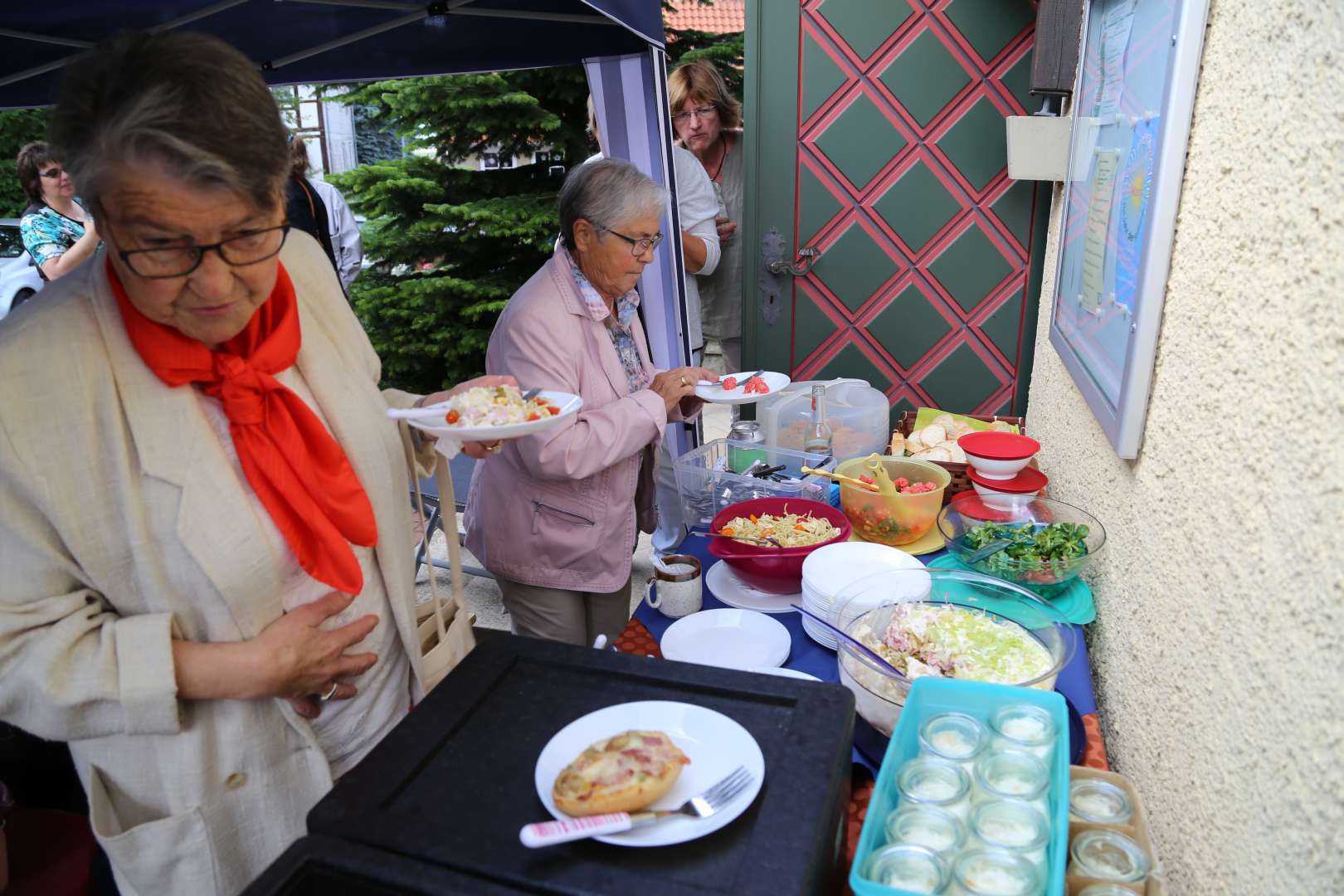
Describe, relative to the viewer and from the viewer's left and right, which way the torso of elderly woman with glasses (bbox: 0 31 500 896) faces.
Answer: facing the viewer and to the right of the viewer

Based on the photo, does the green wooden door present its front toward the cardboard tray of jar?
yes

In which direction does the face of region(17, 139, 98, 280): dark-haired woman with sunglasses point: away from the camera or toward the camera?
toward the camera

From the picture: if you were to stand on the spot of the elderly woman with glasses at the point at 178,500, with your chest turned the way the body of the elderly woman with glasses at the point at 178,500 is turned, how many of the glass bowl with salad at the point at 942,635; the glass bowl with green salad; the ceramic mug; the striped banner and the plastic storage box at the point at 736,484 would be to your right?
0

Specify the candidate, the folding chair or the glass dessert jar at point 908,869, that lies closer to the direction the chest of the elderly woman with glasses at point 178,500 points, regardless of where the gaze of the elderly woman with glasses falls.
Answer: the glass dessert jar

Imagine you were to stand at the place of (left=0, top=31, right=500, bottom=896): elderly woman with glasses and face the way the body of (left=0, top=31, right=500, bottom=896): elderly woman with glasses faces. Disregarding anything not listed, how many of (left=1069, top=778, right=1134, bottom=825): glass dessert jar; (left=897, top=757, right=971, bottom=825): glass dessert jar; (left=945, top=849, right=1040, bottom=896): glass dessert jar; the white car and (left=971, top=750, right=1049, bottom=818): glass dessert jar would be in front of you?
4

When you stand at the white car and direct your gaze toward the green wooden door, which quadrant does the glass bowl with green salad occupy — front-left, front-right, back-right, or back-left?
front-right

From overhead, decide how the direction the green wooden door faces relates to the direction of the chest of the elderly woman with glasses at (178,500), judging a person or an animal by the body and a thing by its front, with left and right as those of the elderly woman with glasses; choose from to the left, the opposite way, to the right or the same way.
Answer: to the right

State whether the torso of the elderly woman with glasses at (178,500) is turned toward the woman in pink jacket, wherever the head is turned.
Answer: no

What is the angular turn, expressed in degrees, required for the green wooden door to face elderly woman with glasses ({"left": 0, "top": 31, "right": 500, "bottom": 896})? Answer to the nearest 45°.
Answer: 0° — it already faces them

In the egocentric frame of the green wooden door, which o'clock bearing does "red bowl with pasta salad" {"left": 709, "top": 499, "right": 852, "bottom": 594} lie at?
The red bowl with pasta salad is roughly at 12 o'clock from the green wooden door.

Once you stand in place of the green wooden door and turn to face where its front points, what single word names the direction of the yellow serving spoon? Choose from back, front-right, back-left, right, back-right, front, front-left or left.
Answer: front

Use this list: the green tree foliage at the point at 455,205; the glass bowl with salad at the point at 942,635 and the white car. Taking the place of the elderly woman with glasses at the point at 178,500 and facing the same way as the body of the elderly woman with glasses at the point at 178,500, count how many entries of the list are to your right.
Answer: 0

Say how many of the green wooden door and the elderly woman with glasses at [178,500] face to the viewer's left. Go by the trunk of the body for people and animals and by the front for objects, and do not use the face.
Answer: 0

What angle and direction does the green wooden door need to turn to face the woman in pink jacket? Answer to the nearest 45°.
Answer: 0° — it already faces them

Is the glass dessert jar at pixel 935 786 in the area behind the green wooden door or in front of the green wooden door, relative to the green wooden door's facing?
in front

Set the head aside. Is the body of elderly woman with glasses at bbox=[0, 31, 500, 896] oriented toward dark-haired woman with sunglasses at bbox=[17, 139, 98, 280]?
no

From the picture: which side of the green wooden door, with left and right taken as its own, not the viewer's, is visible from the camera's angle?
front

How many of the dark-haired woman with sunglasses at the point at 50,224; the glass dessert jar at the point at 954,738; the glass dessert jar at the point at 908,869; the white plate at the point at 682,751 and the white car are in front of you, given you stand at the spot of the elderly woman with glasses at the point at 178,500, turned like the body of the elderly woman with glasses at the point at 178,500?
3
